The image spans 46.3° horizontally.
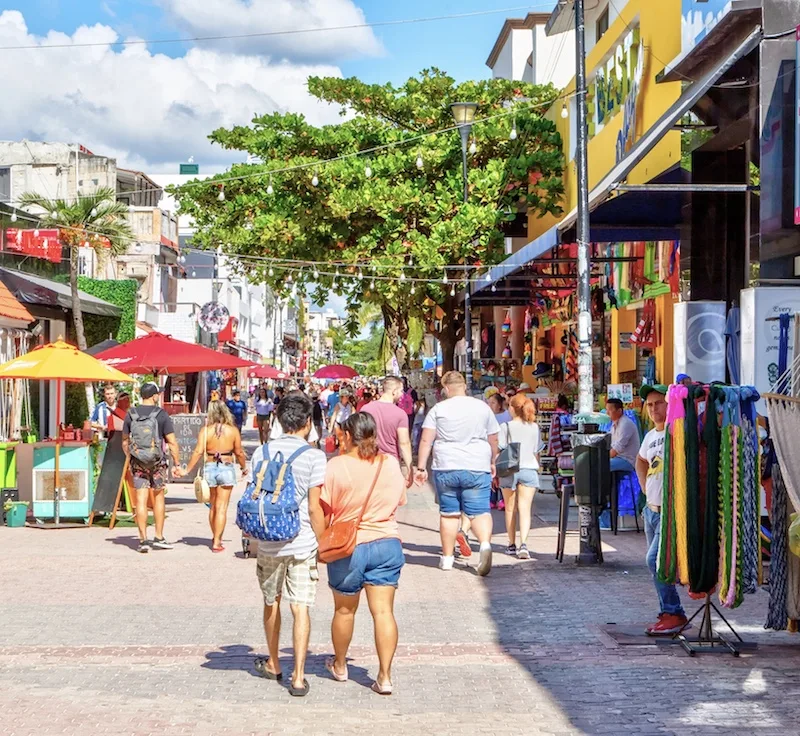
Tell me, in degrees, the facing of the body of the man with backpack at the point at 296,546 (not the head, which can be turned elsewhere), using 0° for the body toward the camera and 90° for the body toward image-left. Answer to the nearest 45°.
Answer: approximately 180°

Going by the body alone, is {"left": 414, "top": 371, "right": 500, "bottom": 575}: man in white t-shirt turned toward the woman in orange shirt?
no

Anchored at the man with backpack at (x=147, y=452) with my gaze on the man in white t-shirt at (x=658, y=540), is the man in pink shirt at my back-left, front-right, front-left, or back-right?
front-left

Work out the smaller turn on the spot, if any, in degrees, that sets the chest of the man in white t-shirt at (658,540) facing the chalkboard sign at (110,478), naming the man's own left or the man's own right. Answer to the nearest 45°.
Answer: approximately 90° to the man's own right

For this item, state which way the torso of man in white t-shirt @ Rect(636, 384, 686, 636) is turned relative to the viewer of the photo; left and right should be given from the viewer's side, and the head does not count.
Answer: facing the viewer and to the left of the viewer

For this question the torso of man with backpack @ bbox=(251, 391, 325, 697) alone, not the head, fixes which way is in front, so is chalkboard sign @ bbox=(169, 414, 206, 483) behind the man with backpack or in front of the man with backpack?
in front

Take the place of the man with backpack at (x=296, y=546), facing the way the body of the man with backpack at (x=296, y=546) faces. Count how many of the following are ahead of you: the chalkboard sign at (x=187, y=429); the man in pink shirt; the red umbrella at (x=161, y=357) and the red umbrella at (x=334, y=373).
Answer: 4

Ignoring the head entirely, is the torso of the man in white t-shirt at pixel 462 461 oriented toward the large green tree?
yes

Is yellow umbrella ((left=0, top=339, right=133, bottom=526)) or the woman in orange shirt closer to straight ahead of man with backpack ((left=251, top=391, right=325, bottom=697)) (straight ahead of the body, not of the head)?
the yellow umbrella

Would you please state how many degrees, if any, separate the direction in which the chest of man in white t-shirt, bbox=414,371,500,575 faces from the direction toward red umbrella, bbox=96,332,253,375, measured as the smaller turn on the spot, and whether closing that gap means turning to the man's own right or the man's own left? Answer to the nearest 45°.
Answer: approximately 45° to the man's own left

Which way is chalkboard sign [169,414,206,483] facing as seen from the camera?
toward the camera

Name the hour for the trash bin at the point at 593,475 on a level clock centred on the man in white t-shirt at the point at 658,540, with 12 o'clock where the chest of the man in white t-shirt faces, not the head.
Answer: The trash bin is roughly at 4 o'clock from the man in white t-shirt.

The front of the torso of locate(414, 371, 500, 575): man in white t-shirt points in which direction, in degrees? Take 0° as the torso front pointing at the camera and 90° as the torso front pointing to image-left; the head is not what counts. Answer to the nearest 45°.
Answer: approximately 180°

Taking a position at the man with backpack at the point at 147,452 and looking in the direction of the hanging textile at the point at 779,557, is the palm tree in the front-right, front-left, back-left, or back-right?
back-left

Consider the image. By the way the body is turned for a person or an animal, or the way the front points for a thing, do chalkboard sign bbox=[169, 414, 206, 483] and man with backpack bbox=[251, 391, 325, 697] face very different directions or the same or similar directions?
very different directions

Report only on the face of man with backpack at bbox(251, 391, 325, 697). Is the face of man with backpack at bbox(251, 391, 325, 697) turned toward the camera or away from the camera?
away from the camera
